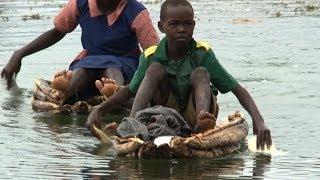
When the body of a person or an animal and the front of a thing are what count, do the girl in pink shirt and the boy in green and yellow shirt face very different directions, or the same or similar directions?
same or similar directions

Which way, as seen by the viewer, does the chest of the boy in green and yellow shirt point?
toward the camera

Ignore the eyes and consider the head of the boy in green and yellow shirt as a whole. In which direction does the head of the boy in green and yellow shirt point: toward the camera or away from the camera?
toward the camera

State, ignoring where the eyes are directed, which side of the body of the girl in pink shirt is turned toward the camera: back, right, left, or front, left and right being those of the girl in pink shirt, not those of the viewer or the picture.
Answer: front

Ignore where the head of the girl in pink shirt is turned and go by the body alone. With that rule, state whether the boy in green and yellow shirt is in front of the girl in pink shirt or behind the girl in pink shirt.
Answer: in front

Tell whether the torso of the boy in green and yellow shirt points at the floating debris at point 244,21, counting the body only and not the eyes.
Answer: no

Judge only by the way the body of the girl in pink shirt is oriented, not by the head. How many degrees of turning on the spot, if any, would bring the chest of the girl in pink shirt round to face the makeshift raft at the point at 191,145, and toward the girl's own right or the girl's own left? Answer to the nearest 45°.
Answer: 0° — they already face it

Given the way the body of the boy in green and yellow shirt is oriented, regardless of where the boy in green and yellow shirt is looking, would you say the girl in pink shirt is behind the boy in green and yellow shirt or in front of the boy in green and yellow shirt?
behind

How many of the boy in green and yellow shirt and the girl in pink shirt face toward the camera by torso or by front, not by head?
2

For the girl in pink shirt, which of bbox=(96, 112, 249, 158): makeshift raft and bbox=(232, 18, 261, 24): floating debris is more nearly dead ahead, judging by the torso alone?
the makeshift raft
